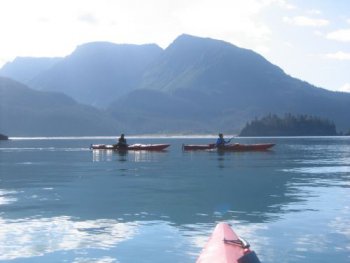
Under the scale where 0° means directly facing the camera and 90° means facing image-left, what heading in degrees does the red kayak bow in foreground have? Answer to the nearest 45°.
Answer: approximately 180°
